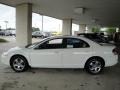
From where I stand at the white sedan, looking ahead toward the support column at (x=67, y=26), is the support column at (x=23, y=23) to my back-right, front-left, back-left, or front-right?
front-left

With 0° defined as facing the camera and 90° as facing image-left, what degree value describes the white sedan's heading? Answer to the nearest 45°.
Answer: approximately 90°

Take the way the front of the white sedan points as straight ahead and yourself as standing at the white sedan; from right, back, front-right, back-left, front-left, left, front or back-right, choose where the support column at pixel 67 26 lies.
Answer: right

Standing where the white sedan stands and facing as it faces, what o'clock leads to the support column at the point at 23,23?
The support column is roughly at 2 o'clock from the white sedan.
